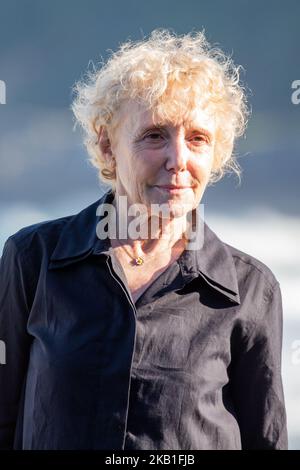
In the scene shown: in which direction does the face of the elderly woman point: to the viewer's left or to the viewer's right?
to the viewer's right

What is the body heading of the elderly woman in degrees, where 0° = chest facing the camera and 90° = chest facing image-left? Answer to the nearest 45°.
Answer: approximately 0°
